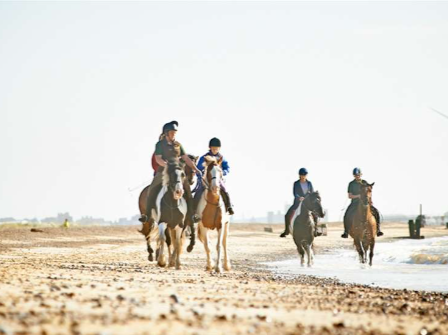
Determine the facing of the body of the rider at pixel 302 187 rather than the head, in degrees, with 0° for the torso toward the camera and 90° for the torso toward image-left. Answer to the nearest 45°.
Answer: approximately 0°

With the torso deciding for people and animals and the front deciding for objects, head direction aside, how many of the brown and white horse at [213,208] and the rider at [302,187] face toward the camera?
2

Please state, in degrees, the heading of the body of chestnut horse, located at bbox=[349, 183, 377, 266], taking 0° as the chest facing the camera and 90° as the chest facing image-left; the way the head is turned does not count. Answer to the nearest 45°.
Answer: approximately 0°

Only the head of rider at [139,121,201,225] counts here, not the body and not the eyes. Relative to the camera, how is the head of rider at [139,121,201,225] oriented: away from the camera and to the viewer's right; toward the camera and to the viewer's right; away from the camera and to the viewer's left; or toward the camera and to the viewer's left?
toward the camera and to the viewer's right

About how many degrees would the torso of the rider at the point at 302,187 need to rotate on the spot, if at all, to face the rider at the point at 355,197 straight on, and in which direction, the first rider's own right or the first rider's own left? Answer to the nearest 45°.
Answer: approximately 135° to the first rider's own left

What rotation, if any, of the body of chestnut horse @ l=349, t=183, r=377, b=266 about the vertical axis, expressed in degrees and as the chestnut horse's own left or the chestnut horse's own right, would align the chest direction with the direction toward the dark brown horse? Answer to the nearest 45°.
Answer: approximately 45° to the chestnut horse's own right

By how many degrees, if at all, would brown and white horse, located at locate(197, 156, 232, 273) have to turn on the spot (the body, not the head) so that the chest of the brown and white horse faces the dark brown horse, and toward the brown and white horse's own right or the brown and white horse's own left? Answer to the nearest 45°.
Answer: approximately 135° to the brown and white horse's own left

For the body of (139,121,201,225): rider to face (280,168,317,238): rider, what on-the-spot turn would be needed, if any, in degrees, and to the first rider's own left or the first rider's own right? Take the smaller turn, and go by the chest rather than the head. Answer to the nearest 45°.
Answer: approximately 90° to the first rider's own left

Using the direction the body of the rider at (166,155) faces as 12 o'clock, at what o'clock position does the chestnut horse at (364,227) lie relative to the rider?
The chestnut horse is roughly at 9 o'clock from the rider.

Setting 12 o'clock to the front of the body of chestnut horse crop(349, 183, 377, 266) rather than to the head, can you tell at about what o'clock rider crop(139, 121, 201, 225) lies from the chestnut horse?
The rider is roughly at 1 o'clock from the chestnut horse.

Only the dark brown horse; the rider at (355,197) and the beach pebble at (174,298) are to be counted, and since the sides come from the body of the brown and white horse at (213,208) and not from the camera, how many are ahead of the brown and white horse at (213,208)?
1

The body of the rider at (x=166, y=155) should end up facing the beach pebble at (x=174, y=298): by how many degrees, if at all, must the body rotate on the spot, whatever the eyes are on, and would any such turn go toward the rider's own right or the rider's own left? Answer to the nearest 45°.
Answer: approximately 45° to the rider's own right

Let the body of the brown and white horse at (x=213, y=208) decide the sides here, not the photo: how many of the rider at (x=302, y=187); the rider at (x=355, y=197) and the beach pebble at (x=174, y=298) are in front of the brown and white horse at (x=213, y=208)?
1

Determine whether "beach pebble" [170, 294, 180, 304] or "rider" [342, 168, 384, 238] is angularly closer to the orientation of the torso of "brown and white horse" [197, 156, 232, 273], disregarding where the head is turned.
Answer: the beach pebble
